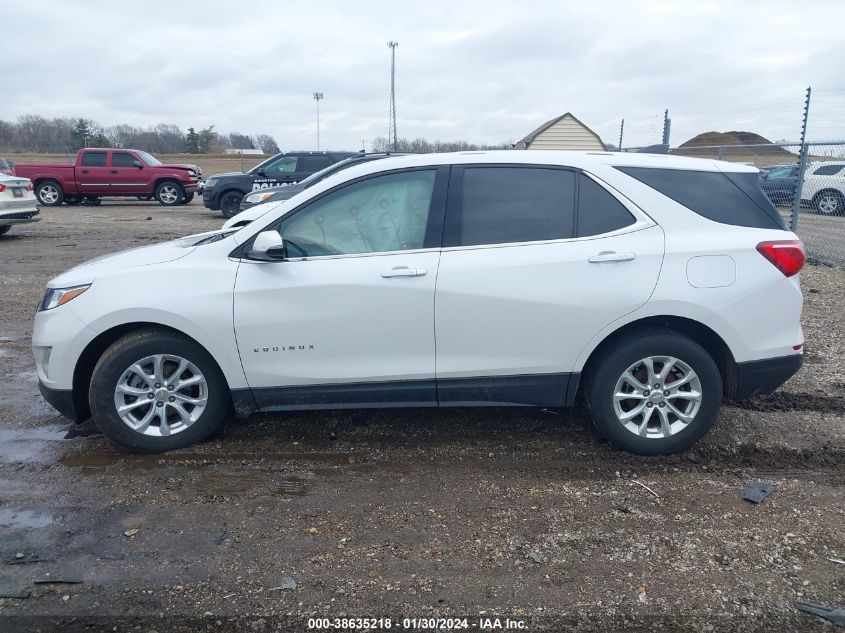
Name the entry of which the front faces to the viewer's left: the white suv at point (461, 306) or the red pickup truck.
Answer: the white suv

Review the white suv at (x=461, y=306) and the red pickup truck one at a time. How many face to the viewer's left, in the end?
1

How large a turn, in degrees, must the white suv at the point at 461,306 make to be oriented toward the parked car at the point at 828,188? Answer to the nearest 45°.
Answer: approximately 135° to its right

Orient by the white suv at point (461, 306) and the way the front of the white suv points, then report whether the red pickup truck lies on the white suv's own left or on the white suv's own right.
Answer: on the white suv's own right

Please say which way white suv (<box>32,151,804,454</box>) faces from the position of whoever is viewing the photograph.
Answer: facing to the left of the viewer

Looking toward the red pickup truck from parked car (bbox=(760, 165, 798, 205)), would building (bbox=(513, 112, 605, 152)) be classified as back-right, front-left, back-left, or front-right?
front-right

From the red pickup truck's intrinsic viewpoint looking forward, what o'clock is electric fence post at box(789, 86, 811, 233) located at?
The electric fence post is roughly at 2 o'clock from the red pickup truck.

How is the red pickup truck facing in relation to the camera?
to the viewer's right

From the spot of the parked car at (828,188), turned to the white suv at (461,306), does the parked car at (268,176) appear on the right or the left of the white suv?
right

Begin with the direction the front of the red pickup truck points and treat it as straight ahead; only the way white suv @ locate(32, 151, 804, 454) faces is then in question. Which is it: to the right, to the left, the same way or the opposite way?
the opposite way

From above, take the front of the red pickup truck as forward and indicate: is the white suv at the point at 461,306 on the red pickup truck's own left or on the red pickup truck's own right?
on the red pickup truck's own right

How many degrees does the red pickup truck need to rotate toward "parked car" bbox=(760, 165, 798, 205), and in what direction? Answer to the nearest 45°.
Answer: approximately 45° to its right

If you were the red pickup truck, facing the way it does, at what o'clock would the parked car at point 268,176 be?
The parked car is roughly at 2 o'clock from the red pickup truck.
